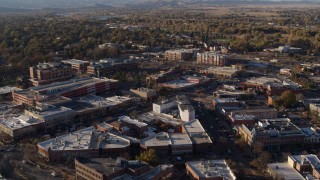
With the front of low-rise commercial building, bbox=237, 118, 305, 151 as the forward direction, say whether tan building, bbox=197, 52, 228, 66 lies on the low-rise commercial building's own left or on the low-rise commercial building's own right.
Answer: on the low-rise commercial building's own right

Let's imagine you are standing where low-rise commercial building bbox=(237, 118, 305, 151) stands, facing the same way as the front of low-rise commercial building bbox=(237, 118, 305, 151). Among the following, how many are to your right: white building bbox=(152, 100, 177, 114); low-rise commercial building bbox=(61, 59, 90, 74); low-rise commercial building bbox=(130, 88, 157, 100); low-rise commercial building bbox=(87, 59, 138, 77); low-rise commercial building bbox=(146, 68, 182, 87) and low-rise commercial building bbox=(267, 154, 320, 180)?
5

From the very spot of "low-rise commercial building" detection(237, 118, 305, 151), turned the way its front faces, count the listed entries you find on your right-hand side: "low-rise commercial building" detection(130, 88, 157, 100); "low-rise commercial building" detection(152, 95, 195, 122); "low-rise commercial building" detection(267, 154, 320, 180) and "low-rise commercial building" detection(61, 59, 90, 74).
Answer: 3

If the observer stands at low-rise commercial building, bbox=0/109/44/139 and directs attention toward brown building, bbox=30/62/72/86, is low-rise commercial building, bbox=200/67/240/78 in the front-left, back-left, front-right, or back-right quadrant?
front-right

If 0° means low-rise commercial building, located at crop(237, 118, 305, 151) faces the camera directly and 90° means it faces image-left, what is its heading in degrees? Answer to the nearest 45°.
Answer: approximately 45°

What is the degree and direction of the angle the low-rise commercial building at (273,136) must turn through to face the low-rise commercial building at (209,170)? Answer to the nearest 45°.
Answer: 0° — it already faces it

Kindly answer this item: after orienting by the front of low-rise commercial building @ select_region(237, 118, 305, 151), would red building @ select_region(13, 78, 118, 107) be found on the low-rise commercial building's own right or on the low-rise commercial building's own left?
on the low-rise commercial building's own right

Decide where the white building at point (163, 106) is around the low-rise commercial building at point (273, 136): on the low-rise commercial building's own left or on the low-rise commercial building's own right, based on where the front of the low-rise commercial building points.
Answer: on the low-rise commercial building's own right

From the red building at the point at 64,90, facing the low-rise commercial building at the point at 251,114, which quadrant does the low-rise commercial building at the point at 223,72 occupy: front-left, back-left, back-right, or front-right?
front-left

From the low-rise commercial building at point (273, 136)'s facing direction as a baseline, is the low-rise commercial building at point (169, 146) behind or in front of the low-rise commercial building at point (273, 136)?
in front

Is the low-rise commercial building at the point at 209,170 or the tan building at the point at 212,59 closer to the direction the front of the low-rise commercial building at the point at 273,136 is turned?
the low-rise commercial building
